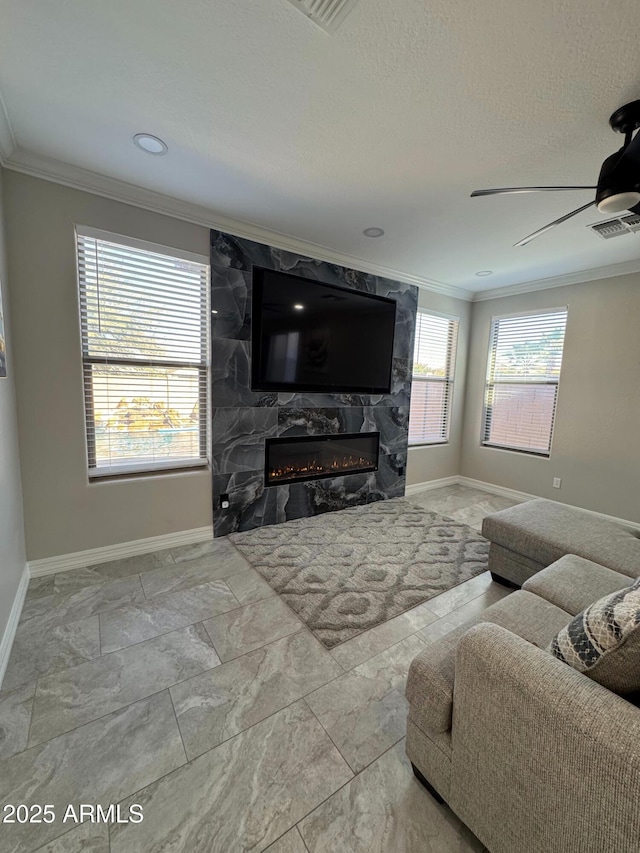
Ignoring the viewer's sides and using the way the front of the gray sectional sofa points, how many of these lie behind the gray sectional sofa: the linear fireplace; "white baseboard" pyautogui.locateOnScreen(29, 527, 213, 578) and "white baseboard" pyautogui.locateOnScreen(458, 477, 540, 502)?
0

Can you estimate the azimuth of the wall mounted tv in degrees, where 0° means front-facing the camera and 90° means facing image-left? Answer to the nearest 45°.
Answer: approximately 315°

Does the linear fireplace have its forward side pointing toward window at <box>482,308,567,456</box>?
no

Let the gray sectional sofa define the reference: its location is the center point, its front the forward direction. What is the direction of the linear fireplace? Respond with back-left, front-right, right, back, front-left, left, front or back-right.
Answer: front

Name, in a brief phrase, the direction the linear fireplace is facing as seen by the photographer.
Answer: facing the viewer and to the right of the viewer

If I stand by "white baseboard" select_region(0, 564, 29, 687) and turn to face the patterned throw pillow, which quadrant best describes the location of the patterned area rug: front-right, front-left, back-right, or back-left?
front-left

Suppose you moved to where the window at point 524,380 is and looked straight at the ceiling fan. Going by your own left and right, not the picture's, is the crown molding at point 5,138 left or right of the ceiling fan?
right

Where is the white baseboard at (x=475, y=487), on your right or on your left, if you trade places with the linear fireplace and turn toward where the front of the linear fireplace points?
on your left

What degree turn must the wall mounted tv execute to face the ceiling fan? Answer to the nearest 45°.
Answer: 0° — it already faces it

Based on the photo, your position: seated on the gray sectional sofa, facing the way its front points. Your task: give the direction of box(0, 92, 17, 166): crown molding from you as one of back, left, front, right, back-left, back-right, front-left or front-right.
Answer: front-left

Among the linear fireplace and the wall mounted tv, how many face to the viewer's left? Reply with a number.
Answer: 0

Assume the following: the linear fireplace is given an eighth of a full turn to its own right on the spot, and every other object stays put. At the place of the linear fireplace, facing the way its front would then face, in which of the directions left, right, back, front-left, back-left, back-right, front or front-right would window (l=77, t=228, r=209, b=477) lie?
front-right

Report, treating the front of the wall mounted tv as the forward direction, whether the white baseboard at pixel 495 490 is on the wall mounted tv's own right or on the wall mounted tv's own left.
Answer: on the wall mounted tv's own left

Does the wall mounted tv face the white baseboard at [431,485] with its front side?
no

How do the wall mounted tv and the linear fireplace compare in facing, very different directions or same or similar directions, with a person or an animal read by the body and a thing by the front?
same or similar directions

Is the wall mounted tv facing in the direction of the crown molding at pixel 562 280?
no

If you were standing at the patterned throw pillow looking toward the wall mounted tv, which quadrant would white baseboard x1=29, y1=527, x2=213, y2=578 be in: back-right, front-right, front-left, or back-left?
front-left

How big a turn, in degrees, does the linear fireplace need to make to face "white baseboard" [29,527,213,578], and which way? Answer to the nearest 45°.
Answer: approximately 90° to its right
